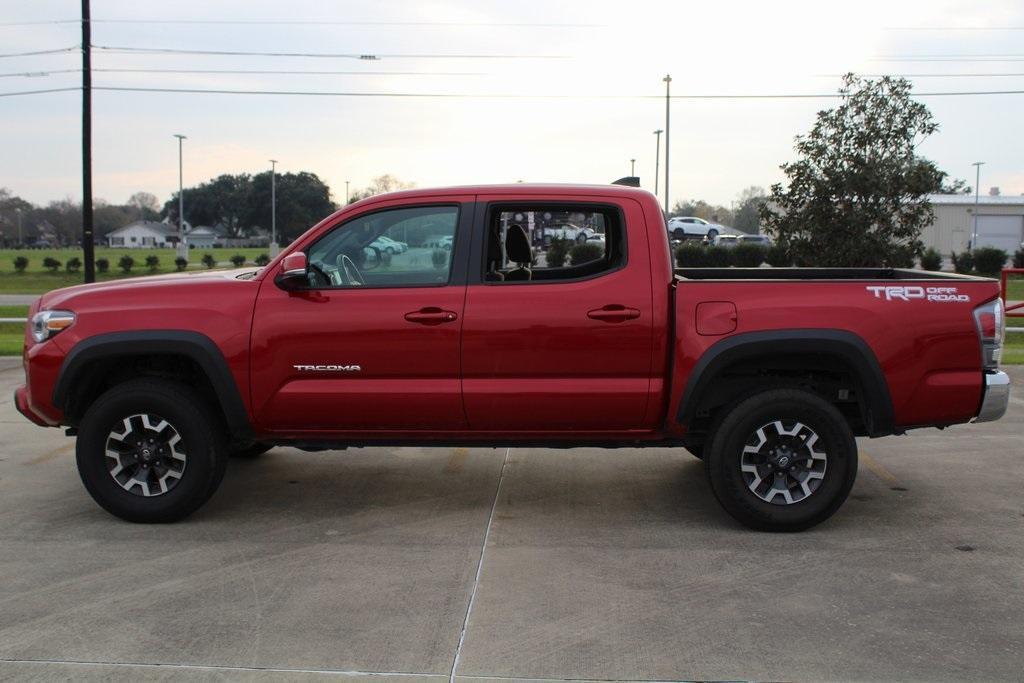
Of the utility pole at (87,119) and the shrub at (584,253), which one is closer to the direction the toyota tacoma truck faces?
the utility pole

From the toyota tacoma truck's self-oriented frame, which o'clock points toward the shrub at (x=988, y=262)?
The shrub is roughly at 4 o'clock from the toyota tacoma truck.

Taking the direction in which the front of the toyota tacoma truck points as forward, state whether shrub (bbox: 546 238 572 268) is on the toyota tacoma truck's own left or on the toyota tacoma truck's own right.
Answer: on the toyota tacoma truck's own right

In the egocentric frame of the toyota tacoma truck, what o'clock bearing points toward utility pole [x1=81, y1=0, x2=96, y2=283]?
The utility pole is roughly at 2 o'clock from the toyota tacoma truck.

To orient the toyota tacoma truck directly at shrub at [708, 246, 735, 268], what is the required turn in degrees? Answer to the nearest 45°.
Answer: approximately 90° to its right

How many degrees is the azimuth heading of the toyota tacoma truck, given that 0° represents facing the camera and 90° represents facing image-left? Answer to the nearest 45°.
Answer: approximately 90°

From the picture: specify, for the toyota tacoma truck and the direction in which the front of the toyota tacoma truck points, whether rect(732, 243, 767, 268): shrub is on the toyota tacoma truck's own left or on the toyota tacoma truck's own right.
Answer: on the toyota tacoma truck's own right
